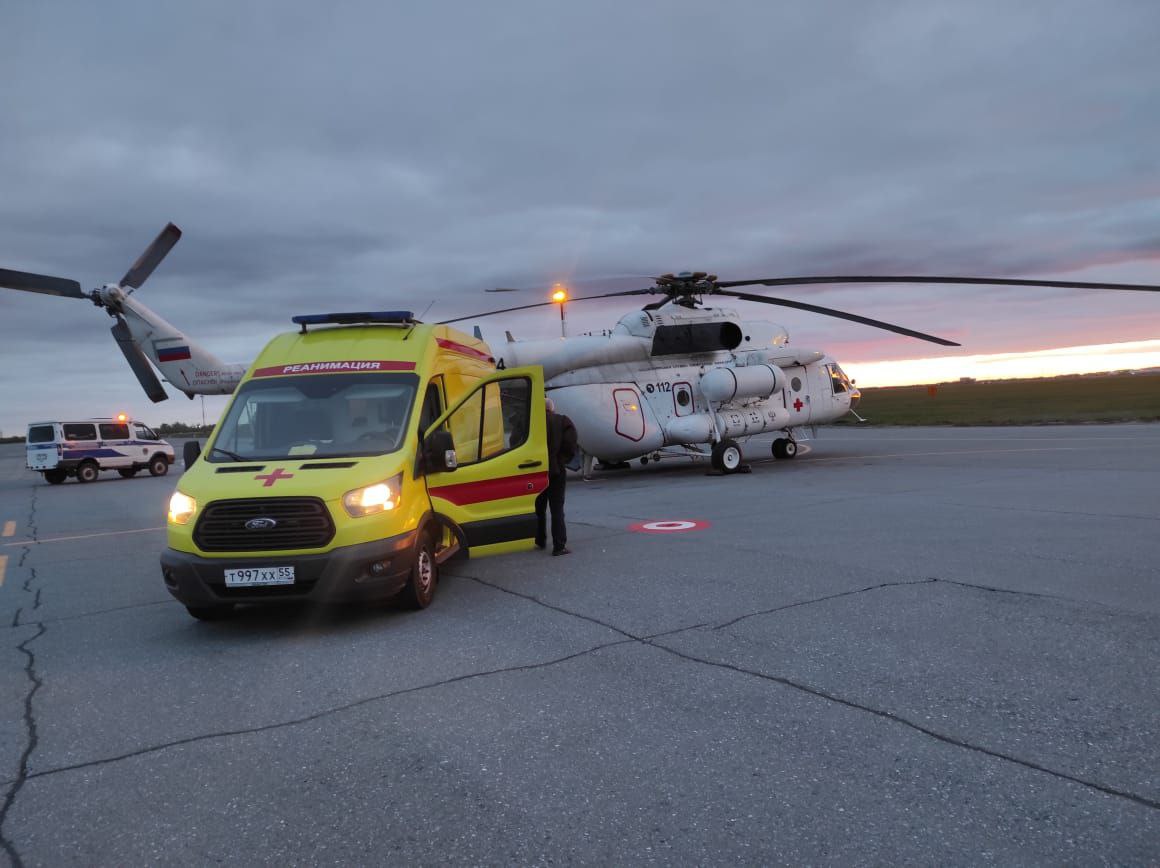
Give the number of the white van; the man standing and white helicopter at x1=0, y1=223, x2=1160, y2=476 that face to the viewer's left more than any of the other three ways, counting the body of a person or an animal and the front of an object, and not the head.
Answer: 1

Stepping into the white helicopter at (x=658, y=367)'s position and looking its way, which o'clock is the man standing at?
The man standing is roughly at 5 o'clock from the white helicopter.

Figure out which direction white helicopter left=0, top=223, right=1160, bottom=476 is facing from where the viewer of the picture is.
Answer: facing away from the viewer and to the right of the viewer

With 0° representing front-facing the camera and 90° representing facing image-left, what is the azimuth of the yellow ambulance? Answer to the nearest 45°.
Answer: approximately 45°

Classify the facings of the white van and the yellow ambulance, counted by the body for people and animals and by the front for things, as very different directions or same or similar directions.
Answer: very different directions

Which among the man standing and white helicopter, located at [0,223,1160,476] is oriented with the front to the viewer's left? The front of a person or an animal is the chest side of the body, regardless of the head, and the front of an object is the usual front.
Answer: the man standing

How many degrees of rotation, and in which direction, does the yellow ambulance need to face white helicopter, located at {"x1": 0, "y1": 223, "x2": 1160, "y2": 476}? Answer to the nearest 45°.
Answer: approximately 180°

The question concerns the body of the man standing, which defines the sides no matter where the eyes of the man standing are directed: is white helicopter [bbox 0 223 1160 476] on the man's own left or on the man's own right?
on the man's own right

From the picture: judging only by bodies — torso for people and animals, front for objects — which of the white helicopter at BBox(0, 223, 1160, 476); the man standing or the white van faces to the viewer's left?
the man standing

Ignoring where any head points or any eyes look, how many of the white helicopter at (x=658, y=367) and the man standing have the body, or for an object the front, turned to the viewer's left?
1

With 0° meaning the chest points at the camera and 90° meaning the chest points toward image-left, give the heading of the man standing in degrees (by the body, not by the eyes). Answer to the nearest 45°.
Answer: approximately 90°

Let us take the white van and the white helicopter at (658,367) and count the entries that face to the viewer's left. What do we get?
0

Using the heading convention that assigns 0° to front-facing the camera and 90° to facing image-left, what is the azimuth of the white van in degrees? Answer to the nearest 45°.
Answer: approximately 225°
